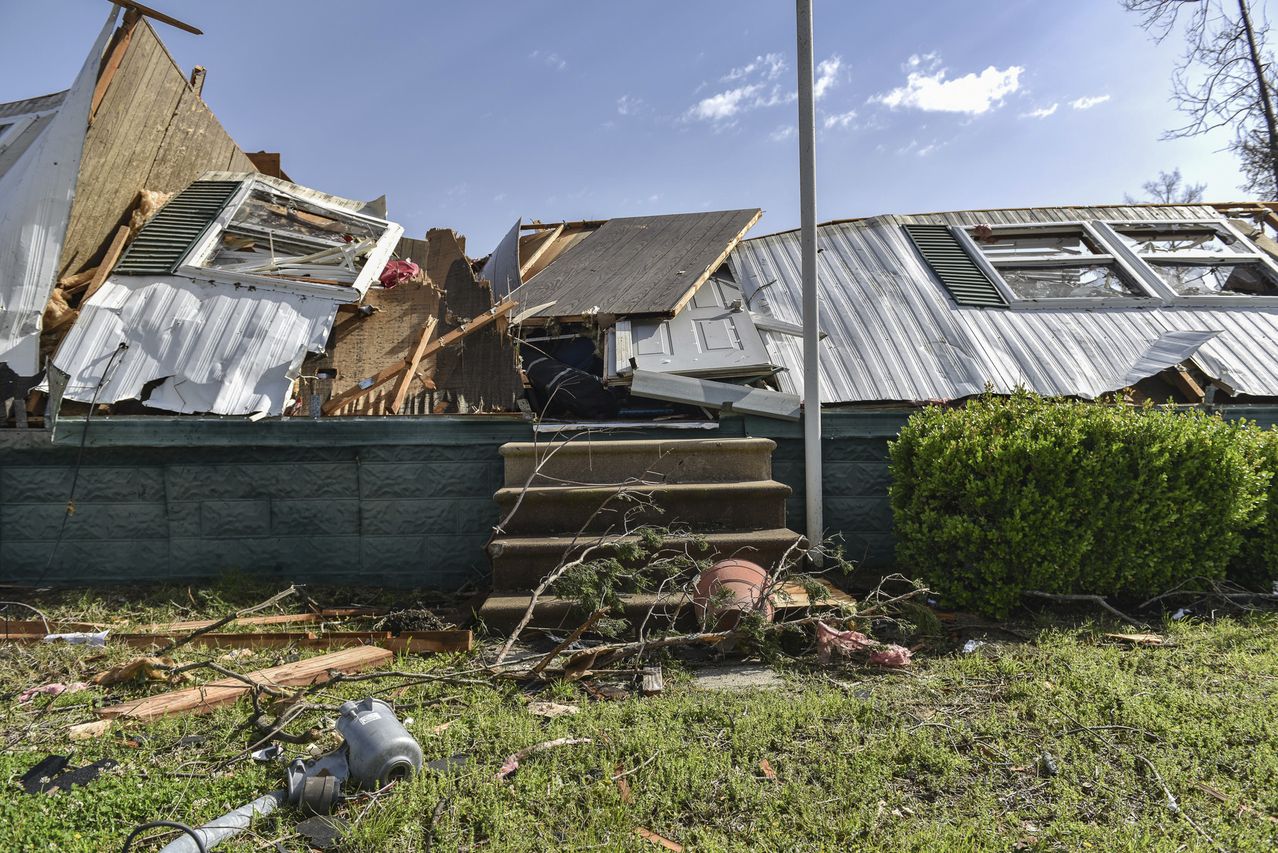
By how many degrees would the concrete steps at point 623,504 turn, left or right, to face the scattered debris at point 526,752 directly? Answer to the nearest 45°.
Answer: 0° — it already faces it

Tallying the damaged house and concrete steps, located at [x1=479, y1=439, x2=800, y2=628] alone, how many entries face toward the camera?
2

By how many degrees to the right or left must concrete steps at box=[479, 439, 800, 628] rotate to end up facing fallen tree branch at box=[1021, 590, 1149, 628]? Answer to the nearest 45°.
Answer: approximately 90° to its left

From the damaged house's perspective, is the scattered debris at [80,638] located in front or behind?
in front

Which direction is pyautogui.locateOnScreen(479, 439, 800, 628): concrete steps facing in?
toward the camera

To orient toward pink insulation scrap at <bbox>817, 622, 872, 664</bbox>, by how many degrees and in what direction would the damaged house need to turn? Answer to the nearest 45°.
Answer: approximately 45° to its left

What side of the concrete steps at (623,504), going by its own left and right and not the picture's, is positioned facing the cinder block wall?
right

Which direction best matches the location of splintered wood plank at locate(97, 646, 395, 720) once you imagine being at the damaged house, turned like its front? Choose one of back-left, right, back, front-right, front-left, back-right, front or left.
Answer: front

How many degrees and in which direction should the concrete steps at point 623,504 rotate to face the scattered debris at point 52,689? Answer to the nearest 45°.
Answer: approximately 45° to its right

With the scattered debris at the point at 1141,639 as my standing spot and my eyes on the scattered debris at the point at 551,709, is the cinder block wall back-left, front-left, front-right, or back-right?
front-right
